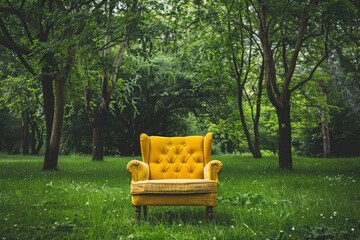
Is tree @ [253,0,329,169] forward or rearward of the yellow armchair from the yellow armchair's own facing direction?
rearward

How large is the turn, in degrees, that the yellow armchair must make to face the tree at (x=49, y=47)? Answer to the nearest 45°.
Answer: approximately 135° to its right

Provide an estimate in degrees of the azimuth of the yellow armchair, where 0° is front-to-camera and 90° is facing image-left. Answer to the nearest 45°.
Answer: approximately 0°
